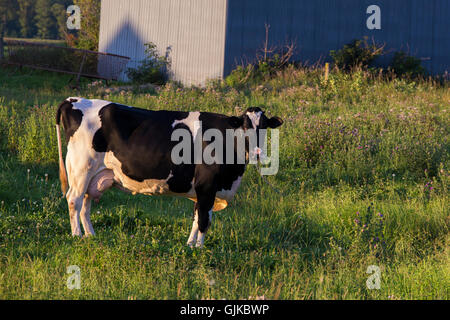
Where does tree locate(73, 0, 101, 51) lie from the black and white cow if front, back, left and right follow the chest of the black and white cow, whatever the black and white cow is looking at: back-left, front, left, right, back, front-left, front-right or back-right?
left

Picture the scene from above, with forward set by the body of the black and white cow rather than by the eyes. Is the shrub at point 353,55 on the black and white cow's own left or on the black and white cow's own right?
on the black and white cow's own left

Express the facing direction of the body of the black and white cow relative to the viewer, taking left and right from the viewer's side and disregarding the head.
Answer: facing to the right of the viewer

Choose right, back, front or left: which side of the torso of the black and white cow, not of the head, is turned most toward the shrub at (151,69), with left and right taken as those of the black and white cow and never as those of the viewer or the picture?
left

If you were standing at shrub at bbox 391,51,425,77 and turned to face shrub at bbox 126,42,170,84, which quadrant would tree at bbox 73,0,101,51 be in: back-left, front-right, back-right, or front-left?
front-right
